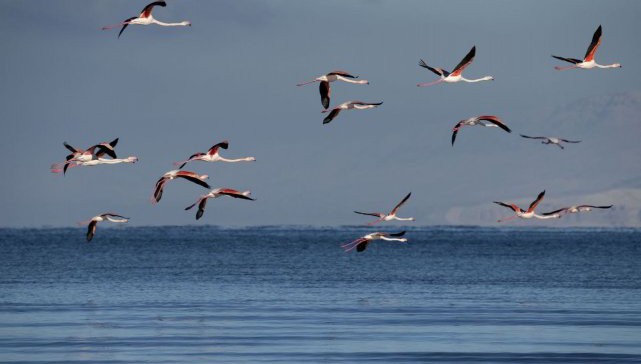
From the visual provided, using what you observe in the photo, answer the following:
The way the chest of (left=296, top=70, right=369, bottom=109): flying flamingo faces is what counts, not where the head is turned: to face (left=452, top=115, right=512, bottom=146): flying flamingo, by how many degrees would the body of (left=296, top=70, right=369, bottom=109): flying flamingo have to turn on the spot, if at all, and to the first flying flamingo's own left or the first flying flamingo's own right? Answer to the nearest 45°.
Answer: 0° — it already faces it

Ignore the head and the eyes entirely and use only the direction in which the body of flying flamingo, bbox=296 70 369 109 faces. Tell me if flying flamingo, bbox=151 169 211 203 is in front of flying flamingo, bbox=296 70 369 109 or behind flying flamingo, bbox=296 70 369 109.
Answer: behind

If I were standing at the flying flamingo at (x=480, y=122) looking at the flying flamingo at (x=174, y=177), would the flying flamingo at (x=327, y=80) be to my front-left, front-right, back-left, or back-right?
front-right

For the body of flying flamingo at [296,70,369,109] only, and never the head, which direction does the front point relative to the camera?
to the viewer's right
